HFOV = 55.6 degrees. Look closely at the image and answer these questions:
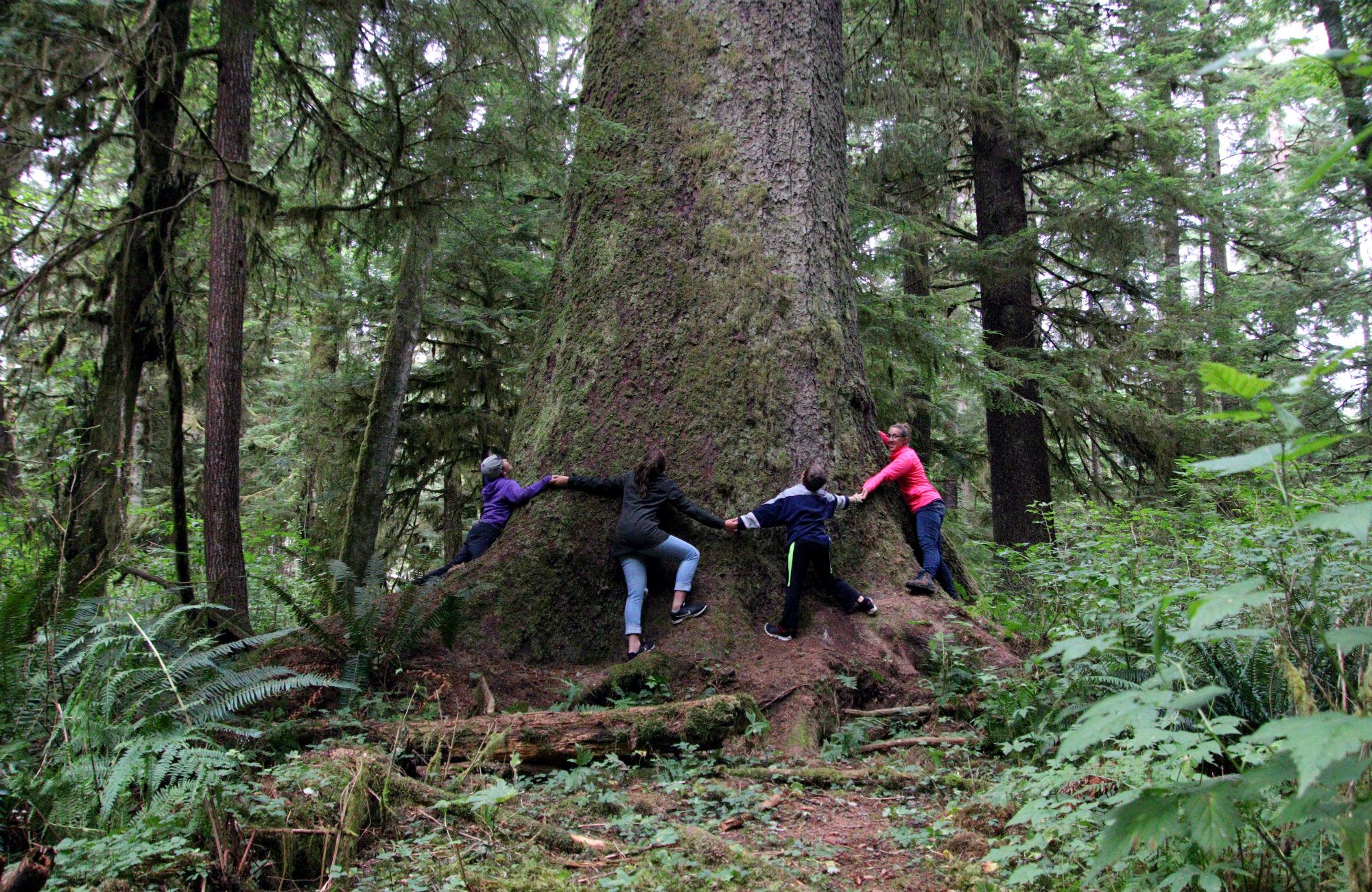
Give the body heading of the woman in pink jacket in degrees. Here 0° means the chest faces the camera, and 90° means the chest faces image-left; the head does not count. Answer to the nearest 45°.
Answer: approximately 90°

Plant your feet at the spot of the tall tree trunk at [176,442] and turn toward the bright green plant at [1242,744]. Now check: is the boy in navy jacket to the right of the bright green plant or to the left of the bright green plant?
left

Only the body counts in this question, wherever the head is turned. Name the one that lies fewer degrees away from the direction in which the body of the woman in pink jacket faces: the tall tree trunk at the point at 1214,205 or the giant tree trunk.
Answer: the giant tree trunk

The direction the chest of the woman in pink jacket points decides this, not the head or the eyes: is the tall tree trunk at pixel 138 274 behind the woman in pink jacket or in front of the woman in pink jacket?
in front

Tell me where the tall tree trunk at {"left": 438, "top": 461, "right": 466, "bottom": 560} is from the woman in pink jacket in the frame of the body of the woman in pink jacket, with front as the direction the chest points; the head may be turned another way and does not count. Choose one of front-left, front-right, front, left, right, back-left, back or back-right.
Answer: front-right

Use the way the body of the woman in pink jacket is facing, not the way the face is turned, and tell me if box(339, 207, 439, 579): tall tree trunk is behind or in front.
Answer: in front
